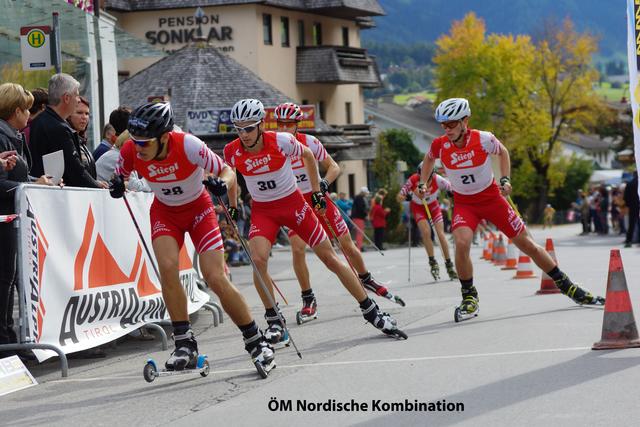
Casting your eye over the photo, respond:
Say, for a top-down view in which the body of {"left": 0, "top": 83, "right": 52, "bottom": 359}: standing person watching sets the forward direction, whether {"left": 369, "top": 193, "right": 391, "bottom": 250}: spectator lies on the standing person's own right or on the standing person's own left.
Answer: on the standing person's own left

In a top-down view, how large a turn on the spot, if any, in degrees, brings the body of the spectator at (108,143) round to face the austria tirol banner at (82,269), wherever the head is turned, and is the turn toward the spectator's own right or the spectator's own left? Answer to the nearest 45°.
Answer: approximately 90° to the spectator's own right

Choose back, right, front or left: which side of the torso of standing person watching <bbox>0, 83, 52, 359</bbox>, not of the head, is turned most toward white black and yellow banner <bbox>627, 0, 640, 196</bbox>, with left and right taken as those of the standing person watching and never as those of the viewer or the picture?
front

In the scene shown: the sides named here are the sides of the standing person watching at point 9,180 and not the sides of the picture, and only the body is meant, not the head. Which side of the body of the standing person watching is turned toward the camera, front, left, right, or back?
right

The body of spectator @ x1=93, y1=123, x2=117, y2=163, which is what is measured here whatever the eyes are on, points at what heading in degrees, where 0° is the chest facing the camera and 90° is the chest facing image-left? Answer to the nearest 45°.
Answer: approximately 270°

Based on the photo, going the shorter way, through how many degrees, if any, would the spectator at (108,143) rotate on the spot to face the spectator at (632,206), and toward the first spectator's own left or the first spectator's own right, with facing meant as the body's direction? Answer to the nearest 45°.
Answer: approximately 45° to the first spectator's own left

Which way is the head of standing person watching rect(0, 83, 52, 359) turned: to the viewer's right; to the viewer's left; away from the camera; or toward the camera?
to the viewer's right

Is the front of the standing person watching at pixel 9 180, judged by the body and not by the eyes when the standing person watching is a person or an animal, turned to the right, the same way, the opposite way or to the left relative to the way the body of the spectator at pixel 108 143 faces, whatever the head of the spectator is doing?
the same way

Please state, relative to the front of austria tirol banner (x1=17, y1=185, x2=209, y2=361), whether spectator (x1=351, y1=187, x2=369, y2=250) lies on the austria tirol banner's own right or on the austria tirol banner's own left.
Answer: on the austria tirol banner's own left

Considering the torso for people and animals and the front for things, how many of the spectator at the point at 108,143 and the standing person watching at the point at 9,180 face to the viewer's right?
2

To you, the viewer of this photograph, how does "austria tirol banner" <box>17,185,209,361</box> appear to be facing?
facing the viewer and to the right of the viewer
